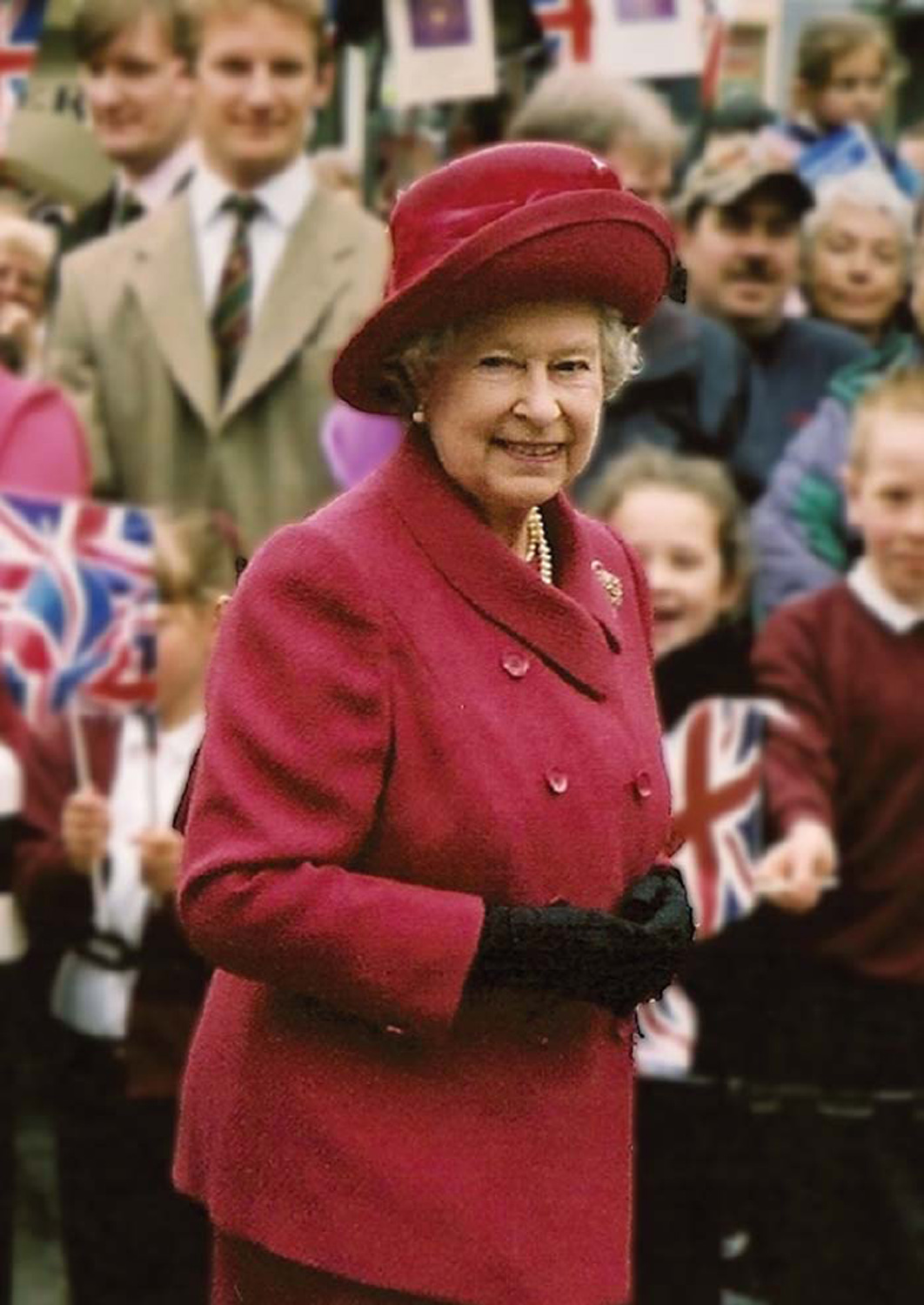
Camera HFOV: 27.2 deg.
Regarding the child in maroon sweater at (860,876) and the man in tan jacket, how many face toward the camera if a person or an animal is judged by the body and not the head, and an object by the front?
2

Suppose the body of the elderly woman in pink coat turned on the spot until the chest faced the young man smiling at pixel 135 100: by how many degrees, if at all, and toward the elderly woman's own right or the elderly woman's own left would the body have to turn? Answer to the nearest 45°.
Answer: approximately 135° to the elderly woman's own left

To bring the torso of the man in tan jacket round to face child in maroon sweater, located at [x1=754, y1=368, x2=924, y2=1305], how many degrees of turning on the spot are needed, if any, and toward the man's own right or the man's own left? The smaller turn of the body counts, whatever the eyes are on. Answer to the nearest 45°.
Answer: approximately 45° to the man's own left

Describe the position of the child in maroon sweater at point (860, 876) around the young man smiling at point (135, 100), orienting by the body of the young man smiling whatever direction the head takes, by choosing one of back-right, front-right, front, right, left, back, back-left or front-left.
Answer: left

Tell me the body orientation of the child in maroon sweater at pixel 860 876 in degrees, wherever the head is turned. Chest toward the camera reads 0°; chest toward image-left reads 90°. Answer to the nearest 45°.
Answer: approximately 0°

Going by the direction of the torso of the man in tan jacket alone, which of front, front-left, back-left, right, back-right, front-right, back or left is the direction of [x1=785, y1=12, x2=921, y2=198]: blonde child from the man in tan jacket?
left

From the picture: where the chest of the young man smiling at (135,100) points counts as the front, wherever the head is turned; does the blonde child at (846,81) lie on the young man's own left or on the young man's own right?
on the young man's own left

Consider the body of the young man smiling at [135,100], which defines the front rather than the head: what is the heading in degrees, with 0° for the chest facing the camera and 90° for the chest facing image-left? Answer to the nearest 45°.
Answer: approximately 45°
